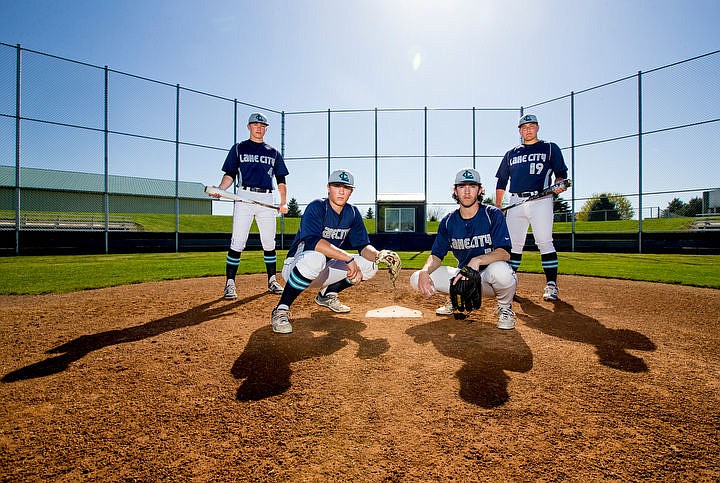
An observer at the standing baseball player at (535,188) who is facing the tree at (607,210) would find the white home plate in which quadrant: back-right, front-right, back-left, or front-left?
back-left

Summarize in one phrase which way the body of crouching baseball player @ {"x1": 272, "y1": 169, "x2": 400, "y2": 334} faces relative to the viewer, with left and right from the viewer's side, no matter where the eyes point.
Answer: facing the viewer and to the right of the viewer

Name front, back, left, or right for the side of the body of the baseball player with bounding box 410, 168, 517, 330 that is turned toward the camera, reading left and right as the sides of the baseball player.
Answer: front

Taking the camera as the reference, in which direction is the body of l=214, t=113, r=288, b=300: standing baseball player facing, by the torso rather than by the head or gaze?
toward the camera

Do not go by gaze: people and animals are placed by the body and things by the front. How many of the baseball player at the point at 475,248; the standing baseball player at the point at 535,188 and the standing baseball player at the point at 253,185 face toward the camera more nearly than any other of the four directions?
3

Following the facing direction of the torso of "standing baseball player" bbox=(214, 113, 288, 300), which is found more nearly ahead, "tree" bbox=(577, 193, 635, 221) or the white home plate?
the white home plate

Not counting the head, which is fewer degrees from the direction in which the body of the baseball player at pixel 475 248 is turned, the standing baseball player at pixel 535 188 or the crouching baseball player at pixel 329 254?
the crouching baseball player

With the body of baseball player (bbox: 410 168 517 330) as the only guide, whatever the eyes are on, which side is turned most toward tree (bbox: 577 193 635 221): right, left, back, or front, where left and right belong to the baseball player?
back

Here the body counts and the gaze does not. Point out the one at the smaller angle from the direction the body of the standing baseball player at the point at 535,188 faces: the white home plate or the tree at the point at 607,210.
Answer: the white home plate

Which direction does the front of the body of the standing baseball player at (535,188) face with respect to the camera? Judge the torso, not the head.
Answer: toward the camera

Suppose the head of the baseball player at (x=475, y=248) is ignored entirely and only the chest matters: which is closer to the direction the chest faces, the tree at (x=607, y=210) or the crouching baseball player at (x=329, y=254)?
the crouching baseball player
